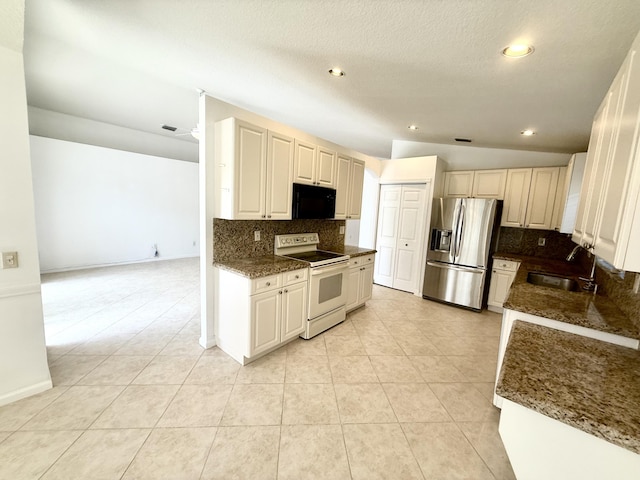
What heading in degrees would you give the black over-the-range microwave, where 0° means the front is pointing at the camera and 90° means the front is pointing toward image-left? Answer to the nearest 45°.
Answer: approximately 315°

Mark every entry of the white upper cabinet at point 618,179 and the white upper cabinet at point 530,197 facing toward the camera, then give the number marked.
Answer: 1

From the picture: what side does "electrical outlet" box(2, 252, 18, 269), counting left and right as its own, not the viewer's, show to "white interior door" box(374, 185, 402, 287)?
left

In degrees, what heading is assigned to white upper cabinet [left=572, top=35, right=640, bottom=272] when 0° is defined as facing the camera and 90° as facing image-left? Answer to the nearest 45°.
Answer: approximately 90°

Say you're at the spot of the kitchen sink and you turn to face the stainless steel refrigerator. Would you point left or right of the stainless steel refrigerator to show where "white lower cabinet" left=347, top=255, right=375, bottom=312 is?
left

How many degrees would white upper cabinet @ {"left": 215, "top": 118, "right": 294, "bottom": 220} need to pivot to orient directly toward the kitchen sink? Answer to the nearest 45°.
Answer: approximately 45° to its left

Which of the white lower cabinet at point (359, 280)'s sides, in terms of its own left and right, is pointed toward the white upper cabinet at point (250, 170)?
right
